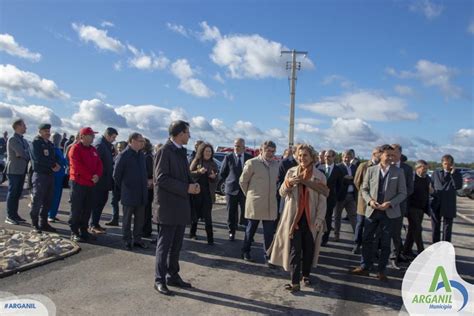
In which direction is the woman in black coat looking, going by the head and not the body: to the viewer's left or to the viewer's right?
to the viewer's right

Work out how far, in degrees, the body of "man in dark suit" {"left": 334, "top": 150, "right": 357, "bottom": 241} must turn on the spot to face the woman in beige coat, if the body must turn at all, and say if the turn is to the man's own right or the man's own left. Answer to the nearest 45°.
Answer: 0° — they already face them

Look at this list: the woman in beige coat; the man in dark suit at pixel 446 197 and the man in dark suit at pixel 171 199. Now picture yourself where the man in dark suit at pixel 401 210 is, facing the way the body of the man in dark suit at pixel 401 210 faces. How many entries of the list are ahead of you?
2

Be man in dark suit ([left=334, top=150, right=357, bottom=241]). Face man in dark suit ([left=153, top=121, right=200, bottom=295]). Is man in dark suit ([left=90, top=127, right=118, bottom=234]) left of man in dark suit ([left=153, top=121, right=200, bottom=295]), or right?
right

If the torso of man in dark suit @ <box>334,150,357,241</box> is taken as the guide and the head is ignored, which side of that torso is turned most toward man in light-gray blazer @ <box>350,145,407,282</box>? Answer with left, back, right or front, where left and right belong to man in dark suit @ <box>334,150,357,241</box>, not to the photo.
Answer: front

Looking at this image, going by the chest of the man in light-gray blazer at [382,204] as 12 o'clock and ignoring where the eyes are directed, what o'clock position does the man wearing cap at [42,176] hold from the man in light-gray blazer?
The man wearing cap is roughly at 3 o'clock from the man in light-gray blazer.

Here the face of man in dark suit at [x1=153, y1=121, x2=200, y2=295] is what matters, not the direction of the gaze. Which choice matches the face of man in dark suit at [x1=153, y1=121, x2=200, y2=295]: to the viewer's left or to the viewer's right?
to the viewer's right

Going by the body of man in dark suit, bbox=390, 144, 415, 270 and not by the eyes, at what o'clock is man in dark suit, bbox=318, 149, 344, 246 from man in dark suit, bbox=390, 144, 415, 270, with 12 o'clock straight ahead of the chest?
man in dark suit, bbox=318, 149, 344, 246 is roughly at 3 o'clock from man in dark suit, bbox=390, 144, 415, 270.

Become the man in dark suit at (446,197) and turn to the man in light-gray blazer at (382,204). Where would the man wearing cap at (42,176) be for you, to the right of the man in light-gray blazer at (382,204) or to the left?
right

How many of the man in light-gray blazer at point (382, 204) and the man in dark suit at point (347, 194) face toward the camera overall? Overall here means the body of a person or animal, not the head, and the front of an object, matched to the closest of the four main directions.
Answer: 2

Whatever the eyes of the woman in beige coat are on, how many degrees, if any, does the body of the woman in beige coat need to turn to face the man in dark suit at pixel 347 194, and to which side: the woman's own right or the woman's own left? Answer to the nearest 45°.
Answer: approximately 180°
